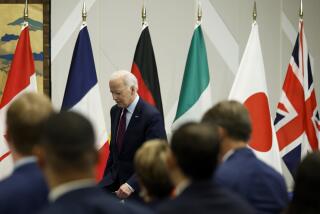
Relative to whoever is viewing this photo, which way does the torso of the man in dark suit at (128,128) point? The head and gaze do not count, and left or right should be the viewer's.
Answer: facing the viewer and to the left of the viewer

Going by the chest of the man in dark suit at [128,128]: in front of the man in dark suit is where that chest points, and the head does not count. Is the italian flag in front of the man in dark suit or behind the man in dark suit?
behind

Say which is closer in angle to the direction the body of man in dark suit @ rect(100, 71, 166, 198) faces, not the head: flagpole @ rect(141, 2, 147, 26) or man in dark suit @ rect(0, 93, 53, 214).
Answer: the man in dark suit

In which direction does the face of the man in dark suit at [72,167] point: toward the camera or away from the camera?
away from the camera

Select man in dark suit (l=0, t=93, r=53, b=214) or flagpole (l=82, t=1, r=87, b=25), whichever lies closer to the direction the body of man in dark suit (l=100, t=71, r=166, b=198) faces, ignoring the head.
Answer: the man in dark suit

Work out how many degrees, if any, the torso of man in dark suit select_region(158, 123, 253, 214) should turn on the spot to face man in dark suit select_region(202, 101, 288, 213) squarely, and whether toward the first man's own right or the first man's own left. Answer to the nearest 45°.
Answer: approximately 45° to the first man's own right

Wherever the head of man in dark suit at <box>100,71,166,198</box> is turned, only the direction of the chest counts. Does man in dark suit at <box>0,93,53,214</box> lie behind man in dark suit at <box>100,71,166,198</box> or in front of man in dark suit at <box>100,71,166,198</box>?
in front

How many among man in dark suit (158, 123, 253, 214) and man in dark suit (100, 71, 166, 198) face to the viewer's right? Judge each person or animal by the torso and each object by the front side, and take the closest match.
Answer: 0

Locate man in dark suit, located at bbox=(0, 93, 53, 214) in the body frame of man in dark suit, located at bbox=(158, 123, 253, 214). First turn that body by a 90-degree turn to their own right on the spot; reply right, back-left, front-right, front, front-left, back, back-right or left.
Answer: back-left

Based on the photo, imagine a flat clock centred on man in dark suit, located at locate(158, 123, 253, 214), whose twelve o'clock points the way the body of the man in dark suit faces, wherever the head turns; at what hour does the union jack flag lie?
The union jack flag is roughly at 2 o'clock from the man in dark suit.

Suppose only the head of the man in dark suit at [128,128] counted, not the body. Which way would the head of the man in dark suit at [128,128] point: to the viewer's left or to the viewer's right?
to the viewer's left

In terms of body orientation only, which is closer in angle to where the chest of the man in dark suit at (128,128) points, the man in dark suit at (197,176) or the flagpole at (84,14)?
the man in dark suit

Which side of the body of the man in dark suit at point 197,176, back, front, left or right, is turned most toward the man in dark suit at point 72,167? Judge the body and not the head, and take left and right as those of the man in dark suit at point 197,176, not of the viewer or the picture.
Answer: left

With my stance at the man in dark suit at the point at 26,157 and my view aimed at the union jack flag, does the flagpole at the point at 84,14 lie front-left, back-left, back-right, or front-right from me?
front-left

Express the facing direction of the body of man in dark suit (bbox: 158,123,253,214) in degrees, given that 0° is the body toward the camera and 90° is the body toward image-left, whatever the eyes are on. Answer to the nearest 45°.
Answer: approximately 135°
